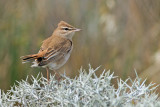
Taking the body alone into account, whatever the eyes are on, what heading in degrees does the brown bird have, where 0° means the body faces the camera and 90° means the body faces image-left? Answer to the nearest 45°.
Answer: approximately 270°
